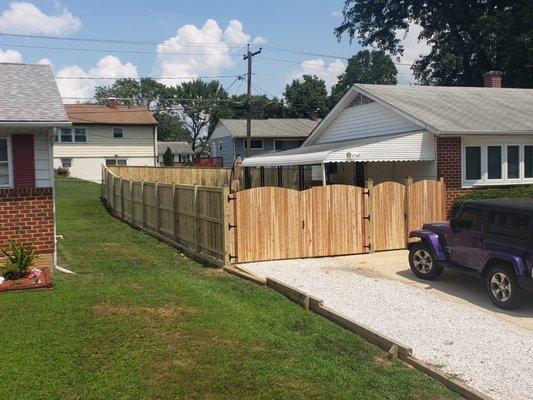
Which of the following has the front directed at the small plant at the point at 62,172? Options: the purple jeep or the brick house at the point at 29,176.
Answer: the purple jeep

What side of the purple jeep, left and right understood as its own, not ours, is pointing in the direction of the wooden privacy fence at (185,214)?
front

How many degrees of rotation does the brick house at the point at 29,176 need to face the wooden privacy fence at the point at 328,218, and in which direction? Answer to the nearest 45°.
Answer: approximately 90° to its left

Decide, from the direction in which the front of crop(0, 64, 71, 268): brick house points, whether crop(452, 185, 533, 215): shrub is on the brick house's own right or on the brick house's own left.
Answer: on the brick house's own left

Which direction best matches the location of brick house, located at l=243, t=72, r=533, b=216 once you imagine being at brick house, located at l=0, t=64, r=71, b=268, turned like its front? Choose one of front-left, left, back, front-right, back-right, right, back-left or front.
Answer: left

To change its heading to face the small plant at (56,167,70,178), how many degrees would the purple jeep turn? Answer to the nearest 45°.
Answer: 0° — it already faces it

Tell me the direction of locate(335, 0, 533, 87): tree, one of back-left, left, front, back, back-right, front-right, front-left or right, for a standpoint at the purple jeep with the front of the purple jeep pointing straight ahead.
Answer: front-right

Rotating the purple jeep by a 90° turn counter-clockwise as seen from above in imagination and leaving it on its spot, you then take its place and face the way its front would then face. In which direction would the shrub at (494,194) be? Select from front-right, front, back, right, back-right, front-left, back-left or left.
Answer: back-right

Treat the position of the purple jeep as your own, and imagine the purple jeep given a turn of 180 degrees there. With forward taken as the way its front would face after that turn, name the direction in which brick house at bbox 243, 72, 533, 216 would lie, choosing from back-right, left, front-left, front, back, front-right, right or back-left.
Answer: back-left

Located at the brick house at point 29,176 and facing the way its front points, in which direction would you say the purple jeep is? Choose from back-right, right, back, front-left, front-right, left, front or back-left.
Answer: front-left

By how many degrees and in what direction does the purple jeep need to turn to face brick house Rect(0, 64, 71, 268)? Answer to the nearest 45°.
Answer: approximately 45° to its left

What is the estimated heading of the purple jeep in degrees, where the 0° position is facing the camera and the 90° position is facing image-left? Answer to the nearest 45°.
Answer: approximately 135°

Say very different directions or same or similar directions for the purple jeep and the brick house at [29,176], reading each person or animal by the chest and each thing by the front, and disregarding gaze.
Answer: very different directions
